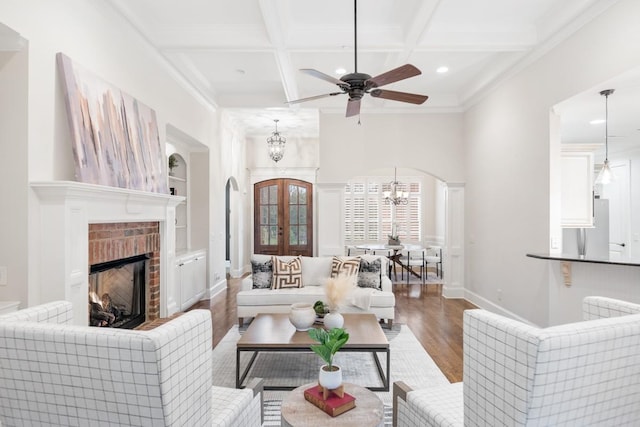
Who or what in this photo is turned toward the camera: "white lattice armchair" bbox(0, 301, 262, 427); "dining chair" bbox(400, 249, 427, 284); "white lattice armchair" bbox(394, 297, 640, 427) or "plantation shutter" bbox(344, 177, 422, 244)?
the plantation shutter

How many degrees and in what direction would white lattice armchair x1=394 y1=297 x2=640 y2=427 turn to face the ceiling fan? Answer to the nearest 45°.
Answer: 0° — it already faces it

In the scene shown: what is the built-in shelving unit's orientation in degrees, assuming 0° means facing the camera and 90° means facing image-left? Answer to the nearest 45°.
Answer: approximately 315°

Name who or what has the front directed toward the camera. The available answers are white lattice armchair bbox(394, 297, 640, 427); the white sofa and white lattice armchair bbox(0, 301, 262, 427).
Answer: the white sofa

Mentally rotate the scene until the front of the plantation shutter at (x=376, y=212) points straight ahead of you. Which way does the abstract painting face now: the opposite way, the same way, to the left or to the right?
to the left

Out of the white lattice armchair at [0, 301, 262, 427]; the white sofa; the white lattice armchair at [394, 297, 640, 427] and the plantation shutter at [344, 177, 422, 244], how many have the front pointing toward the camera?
2

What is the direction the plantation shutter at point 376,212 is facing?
toward the camera

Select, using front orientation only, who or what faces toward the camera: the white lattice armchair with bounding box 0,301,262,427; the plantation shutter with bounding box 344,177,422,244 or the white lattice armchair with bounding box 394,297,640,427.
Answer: the plantation shutter

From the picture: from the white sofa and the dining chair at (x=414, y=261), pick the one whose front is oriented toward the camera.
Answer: the white sofa

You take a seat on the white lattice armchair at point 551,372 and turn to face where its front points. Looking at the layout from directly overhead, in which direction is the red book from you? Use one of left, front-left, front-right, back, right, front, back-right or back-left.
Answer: front-left

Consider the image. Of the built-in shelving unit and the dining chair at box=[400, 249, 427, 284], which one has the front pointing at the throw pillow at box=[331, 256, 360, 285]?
the built-in shelving unit

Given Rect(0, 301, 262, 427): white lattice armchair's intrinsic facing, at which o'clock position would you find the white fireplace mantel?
The white fireplace mantel is roughly at 10 o'clock from the white lattice armchair.

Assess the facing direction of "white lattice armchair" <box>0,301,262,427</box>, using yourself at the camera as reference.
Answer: facing away from the viewer and to the right of the viewer

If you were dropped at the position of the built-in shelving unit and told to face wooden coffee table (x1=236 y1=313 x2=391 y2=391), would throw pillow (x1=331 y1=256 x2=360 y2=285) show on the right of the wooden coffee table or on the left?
left

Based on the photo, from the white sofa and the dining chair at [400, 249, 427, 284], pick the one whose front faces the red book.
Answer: the white sofa

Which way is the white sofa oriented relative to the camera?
toward the camera

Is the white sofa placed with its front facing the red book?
yes

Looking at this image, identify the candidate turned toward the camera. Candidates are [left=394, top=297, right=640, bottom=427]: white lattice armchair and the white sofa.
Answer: the white sofa
